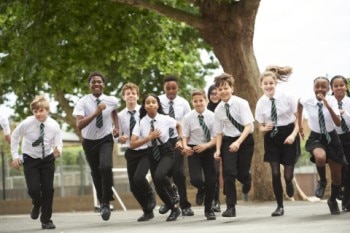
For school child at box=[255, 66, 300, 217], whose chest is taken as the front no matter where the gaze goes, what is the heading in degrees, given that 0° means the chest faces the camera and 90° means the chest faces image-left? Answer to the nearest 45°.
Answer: approximately 0°

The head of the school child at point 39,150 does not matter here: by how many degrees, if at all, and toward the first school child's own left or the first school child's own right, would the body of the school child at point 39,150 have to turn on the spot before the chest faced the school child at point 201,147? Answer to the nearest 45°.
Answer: approximately 90° to the first school child's own left

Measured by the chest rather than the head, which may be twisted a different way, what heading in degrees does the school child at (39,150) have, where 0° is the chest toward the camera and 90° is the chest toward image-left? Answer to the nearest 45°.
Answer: approximately 0°
